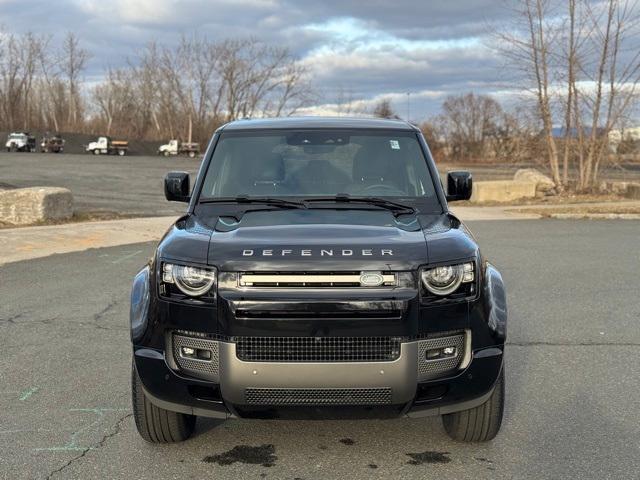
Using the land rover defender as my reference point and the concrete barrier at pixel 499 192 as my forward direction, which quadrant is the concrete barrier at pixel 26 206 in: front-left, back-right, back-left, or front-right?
front-left

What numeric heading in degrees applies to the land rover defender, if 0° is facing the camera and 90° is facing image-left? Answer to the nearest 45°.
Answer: approximately 0°

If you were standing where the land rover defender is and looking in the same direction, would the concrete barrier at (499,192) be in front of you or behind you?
behind

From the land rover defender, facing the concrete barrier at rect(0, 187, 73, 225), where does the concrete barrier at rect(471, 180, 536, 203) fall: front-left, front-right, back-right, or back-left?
front-right

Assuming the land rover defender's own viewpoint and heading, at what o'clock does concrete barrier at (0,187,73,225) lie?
The concrete barrier is roughly at 5 o'clock from the land rover defender.

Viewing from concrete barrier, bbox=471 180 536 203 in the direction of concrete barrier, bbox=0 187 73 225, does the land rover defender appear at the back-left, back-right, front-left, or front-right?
front-left

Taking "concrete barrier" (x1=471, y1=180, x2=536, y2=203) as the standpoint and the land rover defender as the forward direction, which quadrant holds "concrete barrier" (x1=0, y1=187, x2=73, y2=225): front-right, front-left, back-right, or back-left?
front-right
